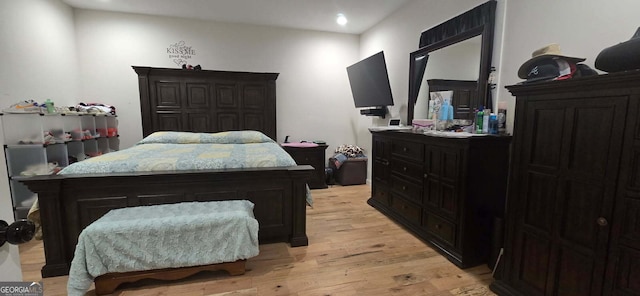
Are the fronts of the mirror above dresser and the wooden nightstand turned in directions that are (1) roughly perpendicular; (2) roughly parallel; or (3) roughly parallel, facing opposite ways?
roughly perpendicular

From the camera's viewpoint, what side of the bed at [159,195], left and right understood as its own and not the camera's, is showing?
front

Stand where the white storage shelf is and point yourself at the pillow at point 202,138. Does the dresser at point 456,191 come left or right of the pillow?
right

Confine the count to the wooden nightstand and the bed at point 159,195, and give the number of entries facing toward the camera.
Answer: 2

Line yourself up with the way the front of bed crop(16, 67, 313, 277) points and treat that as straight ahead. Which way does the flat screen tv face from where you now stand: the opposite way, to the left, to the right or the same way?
to the right

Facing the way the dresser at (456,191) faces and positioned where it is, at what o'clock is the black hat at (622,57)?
The black hat is roughly at 9 o'clock from the dresser.

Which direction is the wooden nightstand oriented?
toward the camera

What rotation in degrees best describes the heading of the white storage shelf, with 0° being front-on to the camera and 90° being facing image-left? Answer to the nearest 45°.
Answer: approximately 315°

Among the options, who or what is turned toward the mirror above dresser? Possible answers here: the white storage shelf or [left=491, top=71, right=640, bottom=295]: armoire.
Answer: the white storage shelf

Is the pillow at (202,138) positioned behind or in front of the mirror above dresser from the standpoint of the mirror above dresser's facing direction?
in front

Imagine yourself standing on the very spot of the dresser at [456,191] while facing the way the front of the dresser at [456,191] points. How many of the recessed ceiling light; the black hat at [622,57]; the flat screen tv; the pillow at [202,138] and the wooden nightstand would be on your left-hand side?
1

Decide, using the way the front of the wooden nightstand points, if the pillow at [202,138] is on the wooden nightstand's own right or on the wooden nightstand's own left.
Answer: on the wooden nightstand's own right

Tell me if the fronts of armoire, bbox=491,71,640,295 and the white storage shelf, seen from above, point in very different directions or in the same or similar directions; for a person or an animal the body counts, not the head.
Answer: very different directions

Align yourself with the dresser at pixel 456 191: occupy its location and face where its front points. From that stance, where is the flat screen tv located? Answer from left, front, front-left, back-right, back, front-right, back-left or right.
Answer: right

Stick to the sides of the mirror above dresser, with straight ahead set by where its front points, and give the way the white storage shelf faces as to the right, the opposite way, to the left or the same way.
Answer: the opposite way

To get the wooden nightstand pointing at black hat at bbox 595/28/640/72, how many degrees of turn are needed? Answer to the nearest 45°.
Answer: approximately 45° to its left

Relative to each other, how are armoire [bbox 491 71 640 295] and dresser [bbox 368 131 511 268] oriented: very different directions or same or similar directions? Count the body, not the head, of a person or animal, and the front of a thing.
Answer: same or similar directions
